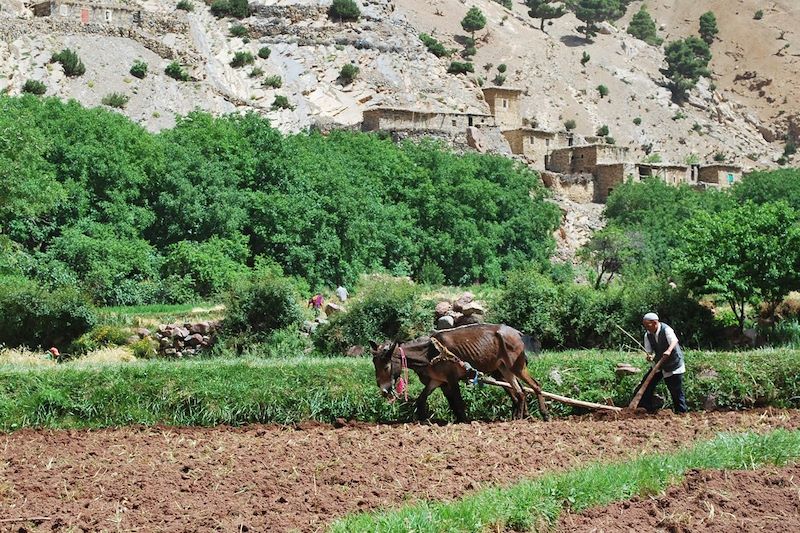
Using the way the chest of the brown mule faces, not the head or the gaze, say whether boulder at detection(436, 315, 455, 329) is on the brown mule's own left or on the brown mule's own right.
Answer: on the brown mule's own right

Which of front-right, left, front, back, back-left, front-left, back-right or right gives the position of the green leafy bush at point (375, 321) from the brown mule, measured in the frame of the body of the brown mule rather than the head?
right

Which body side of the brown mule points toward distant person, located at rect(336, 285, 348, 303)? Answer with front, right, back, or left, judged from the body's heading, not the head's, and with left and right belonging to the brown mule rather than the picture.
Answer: right

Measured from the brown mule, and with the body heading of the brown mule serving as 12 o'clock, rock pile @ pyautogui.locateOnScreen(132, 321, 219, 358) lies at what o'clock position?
The rock pile is roughly at 2 o'clock from the brown mule.

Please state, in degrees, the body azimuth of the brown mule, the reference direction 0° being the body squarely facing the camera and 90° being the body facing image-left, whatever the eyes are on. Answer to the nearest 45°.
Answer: approximately 90°

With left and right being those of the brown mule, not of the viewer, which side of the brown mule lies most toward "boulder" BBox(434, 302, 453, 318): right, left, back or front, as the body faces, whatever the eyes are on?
right

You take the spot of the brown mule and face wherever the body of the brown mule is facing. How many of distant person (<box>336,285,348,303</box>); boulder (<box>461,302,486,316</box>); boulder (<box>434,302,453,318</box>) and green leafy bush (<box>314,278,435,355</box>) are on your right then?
4

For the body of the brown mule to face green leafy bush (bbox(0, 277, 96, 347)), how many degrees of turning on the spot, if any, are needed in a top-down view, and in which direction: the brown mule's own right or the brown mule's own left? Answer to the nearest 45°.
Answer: approximately 45° to the brown mule's own right

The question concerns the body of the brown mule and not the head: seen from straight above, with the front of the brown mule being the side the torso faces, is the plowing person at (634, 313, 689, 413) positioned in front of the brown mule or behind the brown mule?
behind

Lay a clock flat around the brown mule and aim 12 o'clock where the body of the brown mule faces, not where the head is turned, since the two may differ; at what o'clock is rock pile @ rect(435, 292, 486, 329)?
The rock pile is roughly at 3 o'clock from the brown mule.

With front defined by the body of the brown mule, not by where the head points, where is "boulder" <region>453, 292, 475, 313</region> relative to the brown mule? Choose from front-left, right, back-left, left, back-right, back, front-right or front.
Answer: right
